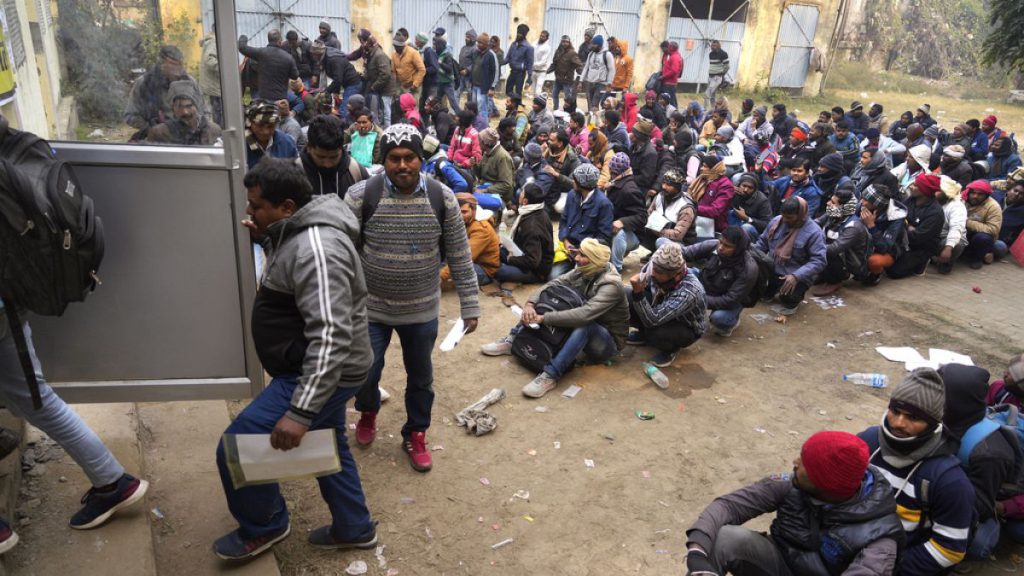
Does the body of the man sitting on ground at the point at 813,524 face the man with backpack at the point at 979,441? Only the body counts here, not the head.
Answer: no

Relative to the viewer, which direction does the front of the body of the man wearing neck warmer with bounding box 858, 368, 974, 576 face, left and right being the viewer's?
facing the viewer and to the left of the viewer

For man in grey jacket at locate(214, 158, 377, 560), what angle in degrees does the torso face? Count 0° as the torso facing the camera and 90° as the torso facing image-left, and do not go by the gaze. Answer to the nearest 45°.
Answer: approximately 90°

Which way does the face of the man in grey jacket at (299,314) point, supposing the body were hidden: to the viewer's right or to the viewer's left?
to the viewer's left

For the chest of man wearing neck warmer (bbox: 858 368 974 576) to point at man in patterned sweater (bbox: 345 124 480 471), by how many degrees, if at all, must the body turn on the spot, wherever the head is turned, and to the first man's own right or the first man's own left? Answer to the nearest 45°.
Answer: approximately 45° to the first man's own right

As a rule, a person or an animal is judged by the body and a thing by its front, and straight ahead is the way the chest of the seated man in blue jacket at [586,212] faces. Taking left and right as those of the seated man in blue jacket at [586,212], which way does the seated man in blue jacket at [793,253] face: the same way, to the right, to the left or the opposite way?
the same way

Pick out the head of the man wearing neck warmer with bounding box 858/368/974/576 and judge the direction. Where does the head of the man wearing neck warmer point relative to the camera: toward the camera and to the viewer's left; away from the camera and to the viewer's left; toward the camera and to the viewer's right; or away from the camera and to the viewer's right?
toward the camera and to the viewer's left

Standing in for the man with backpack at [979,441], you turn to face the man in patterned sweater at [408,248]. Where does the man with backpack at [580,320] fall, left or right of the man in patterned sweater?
right

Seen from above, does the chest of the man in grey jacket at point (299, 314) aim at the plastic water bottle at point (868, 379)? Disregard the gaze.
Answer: no

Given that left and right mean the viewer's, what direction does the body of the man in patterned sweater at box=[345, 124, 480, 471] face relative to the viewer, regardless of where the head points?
facing the viewer

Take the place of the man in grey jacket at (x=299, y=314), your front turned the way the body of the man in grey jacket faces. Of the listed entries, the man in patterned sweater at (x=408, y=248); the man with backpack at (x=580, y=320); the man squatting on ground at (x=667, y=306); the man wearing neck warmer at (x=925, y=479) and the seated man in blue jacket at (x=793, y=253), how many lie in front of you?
0

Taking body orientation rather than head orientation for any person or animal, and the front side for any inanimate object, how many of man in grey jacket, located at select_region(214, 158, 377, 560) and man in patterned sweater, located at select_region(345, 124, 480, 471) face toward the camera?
1

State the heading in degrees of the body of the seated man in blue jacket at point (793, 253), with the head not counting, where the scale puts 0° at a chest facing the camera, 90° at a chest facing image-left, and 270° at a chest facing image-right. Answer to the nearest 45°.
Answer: approximately 45°

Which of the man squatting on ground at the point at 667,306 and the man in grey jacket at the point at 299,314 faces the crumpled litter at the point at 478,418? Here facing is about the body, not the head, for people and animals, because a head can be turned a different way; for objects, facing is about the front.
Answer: the man squatting on ground
